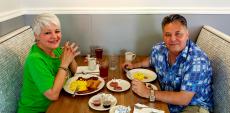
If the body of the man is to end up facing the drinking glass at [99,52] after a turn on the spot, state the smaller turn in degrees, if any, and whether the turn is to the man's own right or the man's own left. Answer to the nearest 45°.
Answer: approximately 90° to the man's own right

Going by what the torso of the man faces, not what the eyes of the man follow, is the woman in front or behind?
in front

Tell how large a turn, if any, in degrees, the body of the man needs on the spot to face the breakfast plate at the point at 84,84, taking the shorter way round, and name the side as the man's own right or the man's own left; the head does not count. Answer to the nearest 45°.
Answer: approximately 45° to the man's own right

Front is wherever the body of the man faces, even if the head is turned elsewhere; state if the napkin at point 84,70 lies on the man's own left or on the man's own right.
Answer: on the man's own right

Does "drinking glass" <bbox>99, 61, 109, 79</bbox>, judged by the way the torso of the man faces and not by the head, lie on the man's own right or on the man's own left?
on the man's own right

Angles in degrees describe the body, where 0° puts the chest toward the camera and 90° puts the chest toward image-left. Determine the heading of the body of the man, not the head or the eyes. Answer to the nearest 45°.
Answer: approximately 45°

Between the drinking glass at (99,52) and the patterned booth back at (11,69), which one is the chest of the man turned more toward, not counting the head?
the patterned booth back

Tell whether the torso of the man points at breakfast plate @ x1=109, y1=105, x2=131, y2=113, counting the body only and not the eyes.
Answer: yes

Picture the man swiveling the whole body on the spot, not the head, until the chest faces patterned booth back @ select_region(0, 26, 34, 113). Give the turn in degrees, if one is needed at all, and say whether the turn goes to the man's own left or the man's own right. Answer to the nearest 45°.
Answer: approximately 45° to the man's own right
